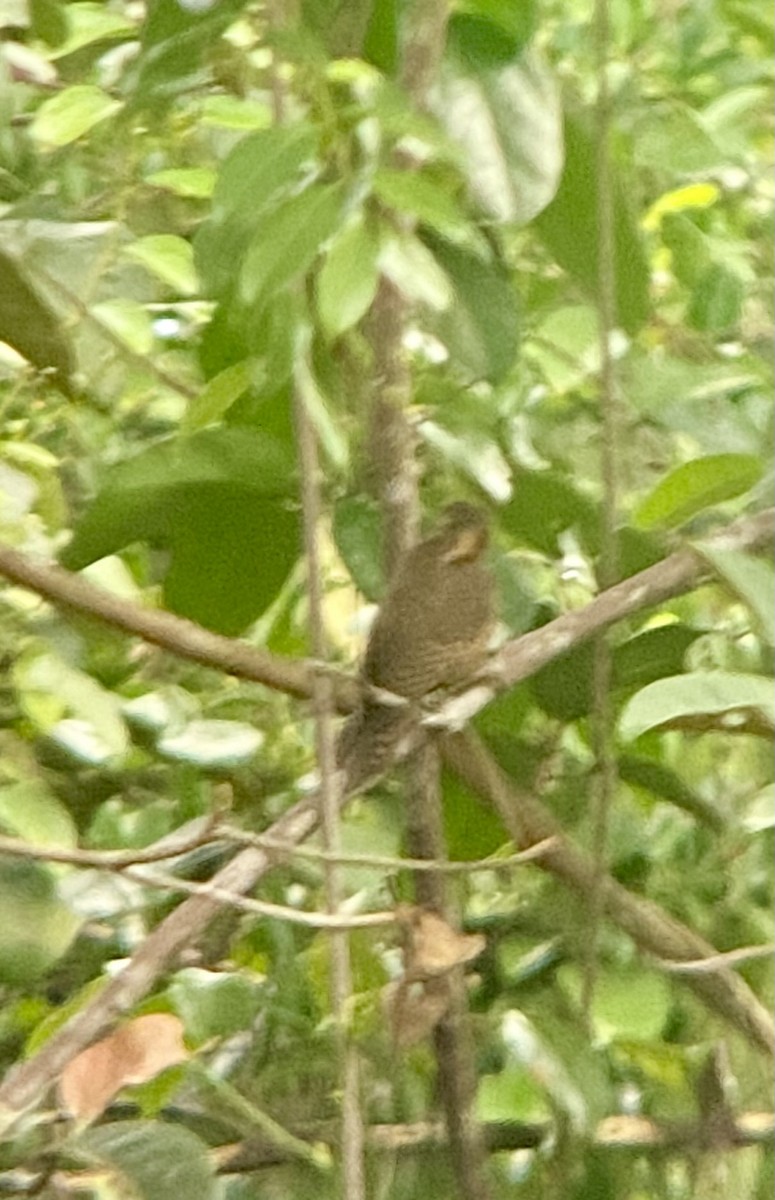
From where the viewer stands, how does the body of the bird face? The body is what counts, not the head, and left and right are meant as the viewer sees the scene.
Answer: facing away from the viewer and to the right of the viewer
